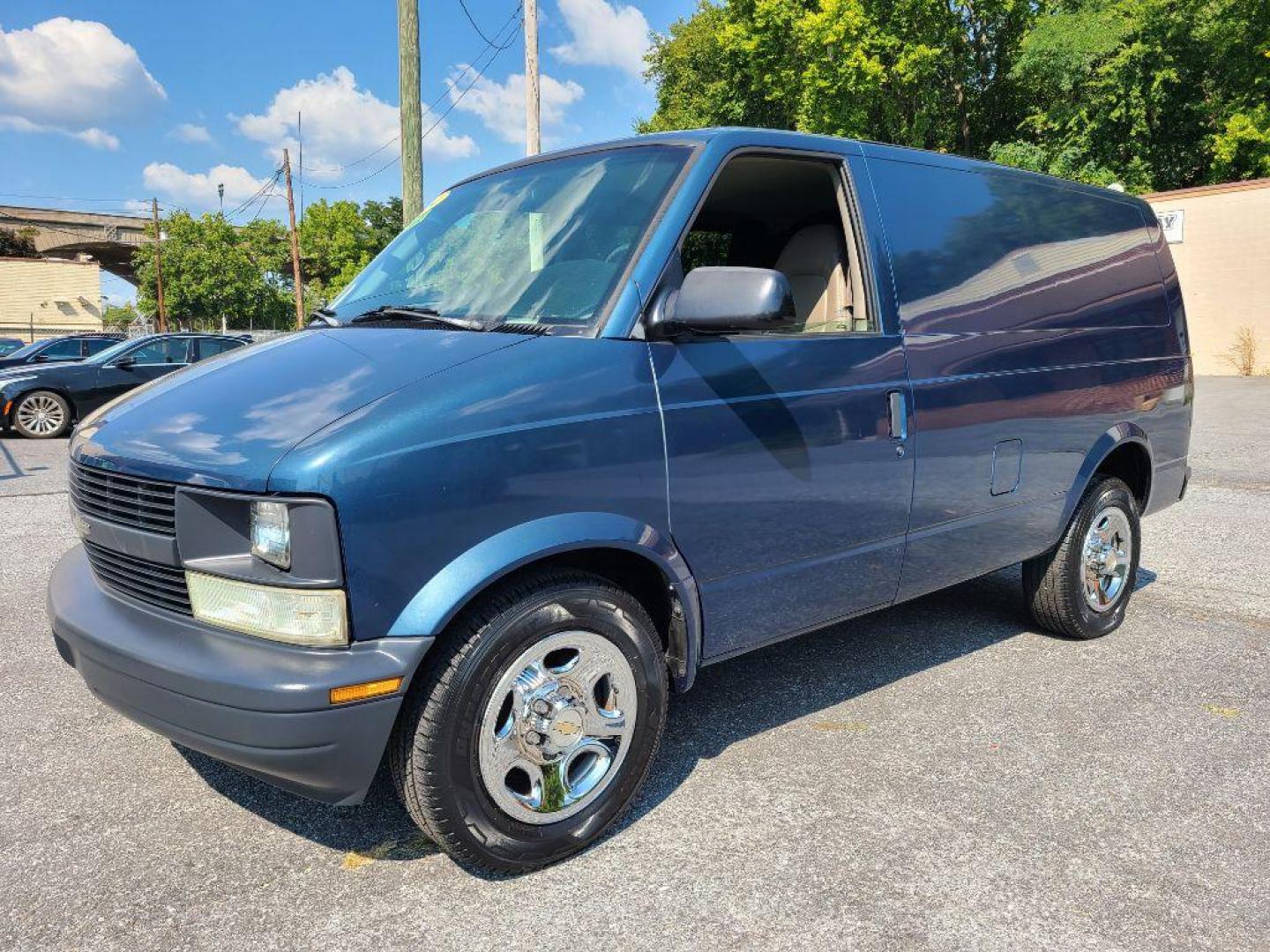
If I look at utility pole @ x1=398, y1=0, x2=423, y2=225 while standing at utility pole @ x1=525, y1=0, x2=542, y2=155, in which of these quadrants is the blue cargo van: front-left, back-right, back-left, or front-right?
front-left

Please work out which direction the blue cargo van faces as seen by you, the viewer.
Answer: facing the viewer and to the left of the viewer

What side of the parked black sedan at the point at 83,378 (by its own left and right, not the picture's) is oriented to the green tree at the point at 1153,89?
back

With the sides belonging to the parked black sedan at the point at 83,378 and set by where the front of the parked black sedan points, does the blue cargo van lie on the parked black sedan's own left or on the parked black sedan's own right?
on the parked black sedan's own left

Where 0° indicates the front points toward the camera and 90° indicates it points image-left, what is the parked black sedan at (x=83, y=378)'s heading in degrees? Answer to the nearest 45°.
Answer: approximately 90°

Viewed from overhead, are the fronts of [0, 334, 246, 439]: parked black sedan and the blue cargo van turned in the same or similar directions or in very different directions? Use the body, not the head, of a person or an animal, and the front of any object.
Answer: same or similar directions

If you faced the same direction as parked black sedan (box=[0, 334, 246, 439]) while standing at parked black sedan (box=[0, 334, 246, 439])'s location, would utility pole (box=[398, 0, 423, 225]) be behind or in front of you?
behind

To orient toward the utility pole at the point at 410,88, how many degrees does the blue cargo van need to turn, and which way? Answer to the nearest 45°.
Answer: approximately 135° to its right

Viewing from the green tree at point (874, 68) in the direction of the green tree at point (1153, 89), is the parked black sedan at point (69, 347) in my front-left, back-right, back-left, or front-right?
back-right

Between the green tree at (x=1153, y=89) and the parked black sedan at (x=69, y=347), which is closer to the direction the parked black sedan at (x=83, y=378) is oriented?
the parked black sedan

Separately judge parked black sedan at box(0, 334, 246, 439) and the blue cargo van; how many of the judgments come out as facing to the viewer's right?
0

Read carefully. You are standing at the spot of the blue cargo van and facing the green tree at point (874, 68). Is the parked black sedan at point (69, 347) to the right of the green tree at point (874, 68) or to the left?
left
